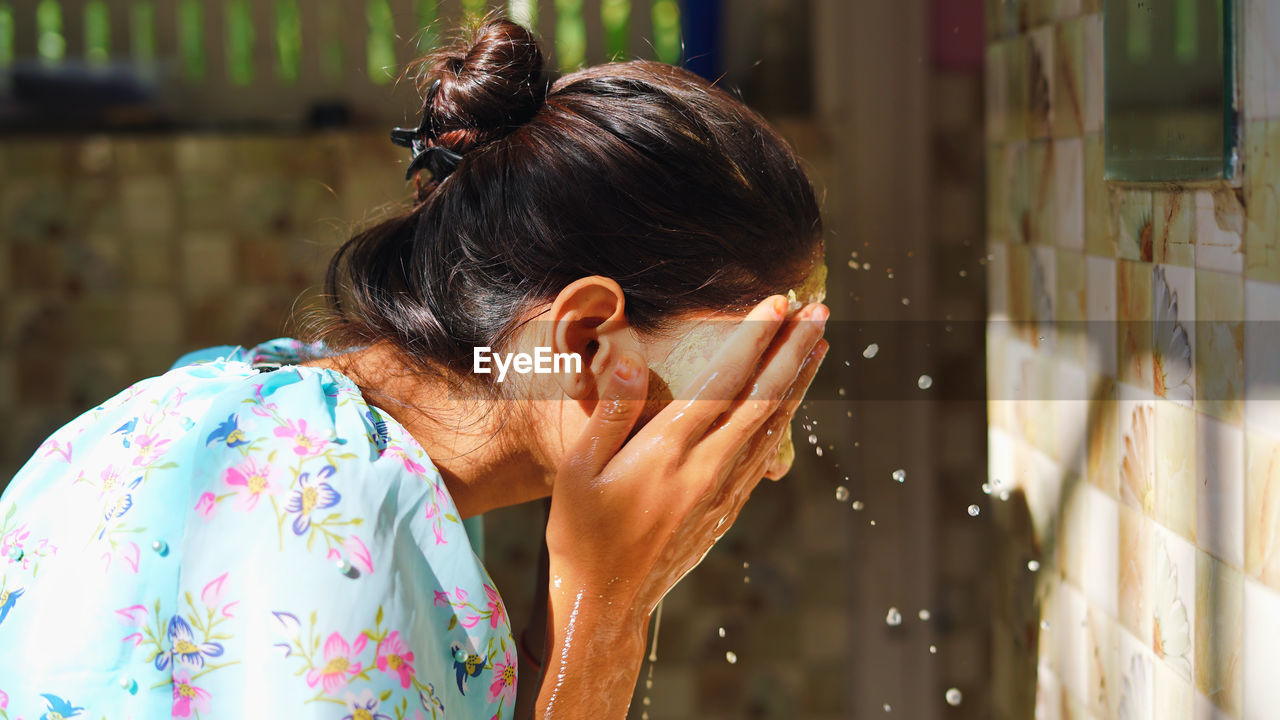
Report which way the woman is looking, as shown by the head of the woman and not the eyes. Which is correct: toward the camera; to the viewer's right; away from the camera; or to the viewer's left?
to the viewer's right

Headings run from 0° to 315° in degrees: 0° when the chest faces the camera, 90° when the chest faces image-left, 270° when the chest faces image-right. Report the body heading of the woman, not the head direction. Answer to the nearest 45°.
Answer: approximately 270°
